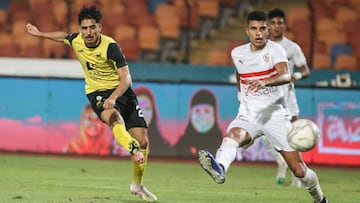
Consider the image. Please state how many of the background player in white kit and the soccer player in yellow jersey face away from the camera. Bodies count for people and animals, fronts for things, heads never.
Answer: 0

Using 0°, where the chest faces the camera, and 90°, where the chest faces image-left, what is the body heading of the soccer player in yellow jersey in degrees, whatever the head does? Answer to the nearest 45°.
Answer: approximately 0°

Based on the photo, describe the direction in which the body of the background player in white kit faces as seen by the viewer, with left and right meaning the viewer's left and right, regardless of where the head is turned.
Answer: facing the viewer and to the left of the viewer

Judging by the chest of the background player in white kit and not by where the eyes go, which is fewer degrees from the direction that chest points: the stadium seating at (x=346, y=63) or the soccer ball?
the soccer ball

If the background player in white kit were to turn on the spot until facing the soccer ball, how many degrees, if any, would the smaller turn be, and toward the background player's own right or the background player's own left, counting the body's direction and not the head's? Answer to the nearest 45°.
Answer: approximately 45° to the background player's own left

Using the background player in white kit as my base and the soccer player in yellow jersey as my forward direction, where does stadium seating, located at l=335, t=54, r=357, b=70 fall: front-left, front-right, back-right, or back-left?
back-right

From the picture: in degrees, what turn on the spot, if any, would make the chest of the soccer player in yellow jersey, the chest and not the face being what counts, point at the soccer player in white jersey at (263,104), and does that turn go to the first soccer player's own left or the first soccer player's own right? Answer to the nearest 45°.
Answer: approximately 45° to the first soccer player's own left

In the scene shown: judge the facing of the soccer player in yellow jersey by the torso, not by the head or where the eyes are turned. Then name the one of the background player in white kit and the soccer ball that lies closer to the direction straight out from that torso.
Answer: the soccer ball

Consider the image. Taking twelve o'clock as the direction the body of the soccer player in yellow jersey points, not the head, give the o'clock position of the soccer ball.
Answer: The soccer ball is roughly at 10 o'clock from the soccer player in yellow jersey.
